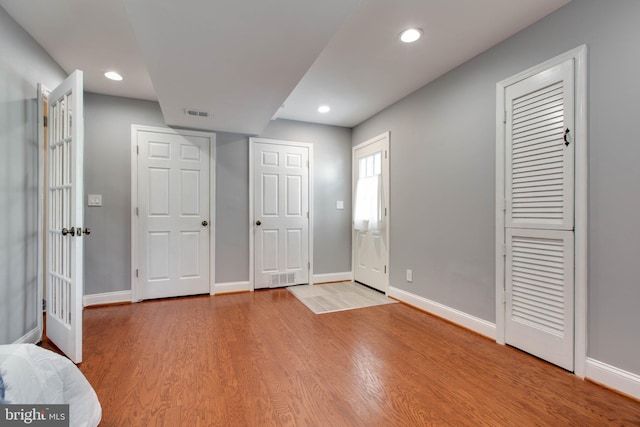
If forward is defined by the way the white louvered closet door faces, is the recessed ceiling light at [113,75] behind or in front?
in front

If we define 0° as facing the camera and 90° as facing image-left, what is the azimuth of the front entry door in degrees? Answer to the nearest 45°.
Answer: approximately 45°

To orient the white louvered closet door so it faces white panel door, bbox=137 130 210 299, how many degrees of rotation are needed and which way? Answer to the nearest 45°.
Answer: approximately 45° to its right

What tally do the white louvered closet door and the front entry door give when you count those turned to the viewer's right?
0

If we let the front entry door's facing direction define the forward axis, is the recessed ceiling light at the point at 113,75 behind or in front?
in front

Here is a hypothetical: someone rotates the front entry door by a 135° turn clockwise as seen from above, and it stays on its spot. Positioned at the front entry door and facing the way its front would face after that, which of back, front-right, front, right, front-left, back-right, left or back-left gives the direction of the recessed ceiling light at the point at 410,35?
back

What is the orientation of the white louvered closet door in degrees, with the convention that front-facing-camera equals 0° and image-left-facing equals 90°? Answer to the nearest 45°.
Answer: approximately 45°

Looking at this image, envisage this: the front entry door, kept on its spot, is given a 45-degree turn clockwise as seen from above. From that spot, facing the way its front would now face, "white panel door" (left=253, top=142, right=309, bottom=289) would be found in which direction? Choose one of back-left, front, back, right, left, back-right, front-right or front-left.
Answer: front

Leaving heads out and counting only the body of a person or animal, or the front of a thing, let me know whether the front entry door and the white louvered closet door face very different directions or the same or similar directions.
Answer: same or similar directions
